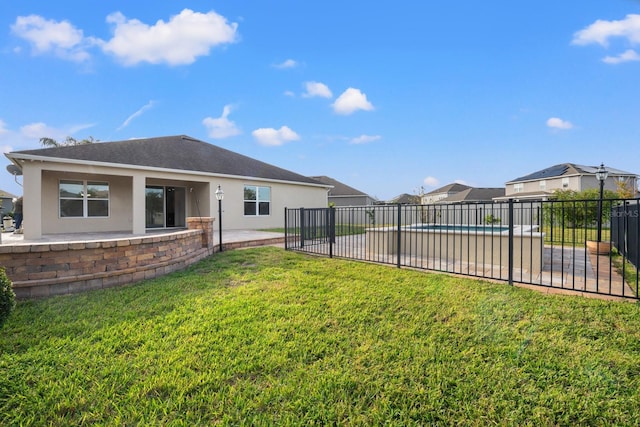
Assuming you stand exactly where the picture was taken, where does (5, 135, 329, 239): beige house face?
facing away from the viewer and to the left of the viewer

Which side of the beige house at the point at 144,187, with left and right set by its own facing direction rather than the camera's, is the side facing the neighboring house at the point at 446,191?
right

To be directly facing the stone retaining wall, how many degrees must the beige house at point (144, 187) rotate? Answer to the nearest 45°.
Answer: approximately 135° to its left
